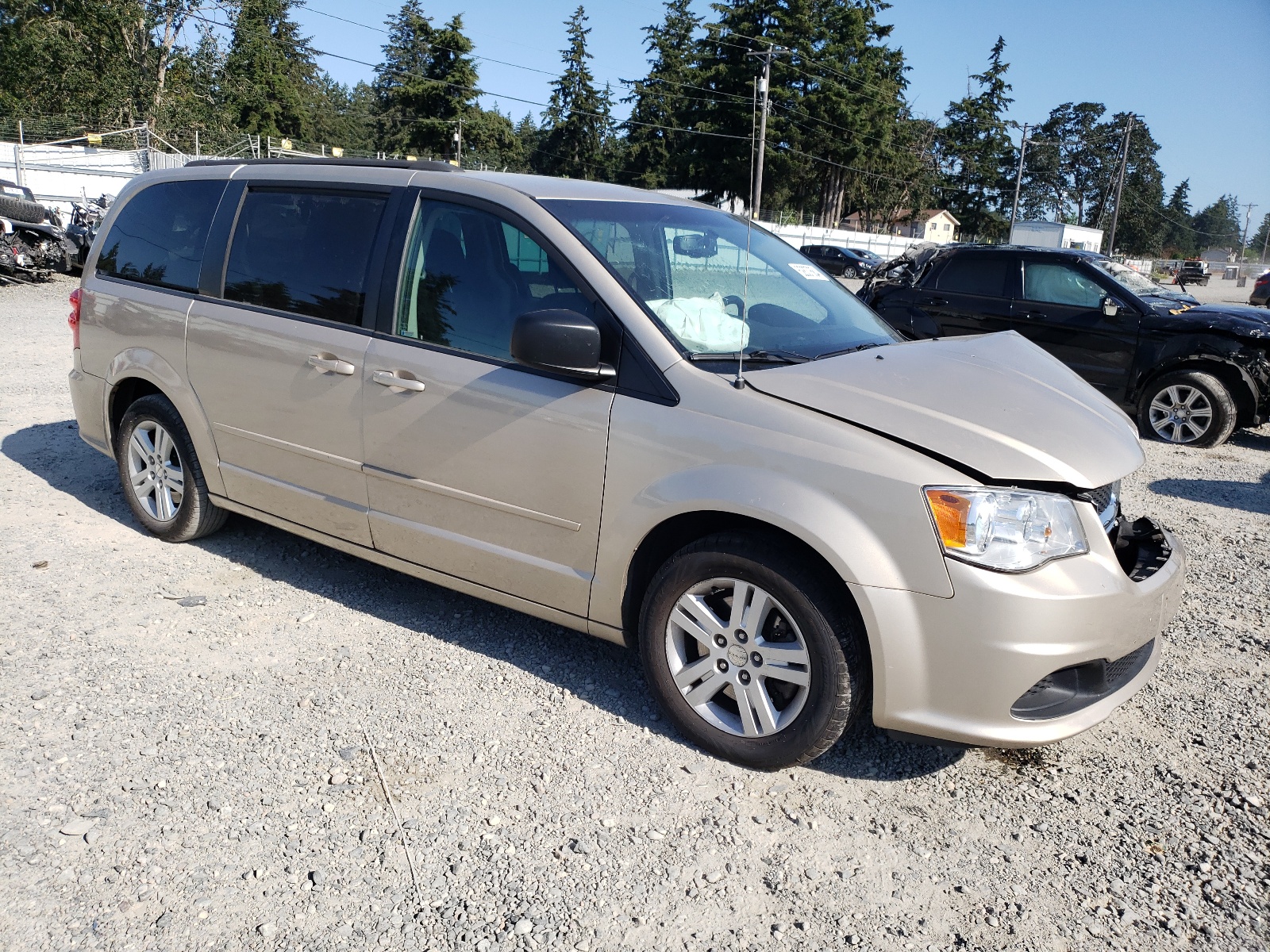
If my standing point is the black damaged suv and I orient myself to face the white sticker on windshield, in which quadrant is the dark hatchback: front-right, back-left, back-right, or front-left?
back-right

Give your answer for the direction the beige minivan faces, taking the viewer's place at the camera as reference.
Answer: facing the viewer and to the right of the viewer

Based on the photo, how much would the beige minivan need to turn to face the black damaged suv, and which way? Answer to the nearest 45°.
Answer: approximately 90° to its left

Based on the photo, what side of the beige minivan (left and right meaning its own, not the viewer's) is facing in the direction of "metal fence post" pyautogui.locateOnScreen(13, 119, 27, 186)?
back

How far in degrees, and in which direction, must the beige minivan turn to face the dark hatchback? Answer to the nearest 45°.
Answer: approximately 135° to its left
